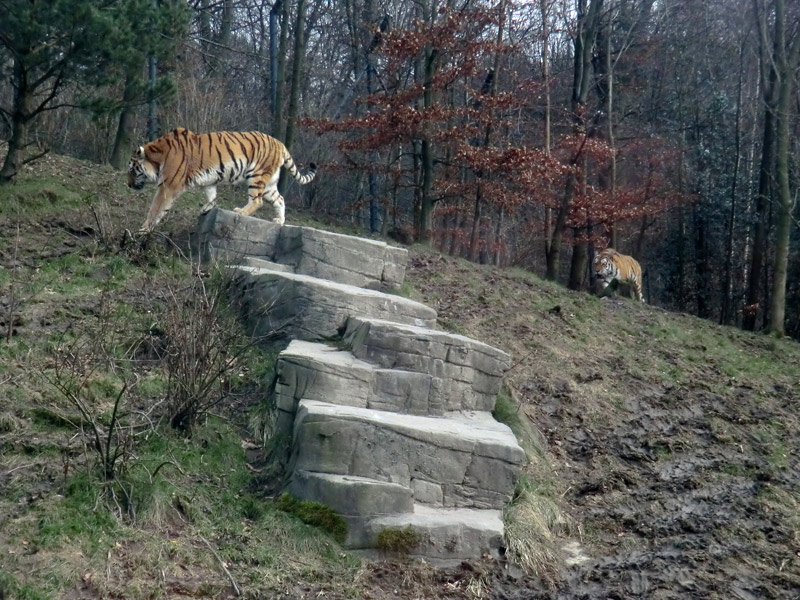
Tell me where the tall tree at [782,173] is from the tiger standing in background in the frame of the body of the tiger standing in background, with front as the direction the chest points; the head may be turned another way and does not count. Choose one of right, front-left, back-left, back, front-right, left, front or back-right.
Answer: back-left

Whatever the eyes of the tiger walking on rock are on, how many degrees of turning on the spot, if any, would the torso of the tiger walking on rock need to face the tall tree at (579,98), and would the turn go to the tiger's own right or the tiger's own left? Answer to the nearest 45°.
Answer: approximately 135° to the tiger's own right

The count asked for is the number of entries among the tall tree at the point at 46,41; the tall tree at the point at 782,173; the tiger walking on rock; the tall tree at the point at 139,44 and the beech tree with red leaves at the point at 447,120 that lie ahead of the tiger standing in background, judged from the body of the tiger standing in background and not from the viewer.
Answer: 4

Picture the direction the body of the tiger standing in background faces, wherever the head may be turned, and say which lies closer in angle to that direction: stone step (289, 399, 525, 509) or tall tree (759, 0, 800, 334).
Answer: the stone step

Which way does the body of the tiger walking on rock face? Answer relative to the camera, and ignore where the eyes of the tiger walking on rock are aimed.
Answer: to the viewer's left

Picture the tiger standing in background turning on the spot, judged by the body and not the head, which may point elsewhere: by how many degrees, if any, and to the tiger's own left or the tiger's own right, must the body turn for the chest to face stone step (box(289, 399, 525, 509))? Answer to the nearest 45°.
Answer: approximately 45° to the tiger's own left

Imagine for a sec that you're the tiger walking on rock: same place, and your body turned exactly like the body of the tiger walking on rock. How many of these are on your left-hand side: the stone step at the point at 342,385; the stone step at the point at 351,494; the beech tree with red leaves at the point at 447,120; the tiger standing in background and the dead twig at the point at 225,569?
3

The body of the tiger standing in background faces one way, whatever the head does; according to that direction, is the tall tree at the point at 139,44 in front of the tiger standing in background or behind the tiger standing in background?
in front

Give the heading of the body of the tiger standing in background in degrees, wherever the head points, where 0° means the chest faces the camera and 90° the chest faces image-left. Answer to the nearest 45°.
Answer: approximately 45°

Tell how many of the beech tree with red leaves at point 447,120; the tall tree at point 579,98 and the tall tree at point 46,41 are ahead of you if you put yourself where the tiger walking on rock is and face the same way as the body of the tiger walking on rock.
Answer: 1

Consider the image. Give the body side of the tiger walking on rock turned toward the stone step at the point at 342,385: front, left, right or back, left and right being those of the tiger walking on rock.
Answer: left

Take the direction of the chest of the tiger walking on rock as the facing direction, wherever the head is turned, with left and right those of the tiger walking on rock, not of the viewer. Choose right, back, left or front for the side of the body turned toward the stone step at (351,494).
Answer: left
